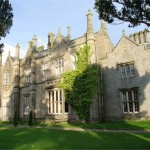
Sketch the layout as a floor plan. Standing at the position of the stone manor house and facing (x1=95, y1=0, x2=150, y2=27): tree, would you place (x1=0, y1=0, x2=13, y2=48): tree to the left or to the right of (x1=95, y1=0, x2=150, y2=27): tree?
right

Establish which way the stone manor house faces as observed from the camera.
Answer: facing the viewer and to the left of the viewer

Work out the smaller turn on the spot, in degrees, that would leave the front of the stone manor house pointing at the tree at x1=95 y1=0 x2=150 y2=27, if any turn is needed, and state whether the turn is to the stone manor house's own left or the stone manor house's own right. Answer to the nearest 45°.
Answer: approximately 45° to the stone manor house's own left
